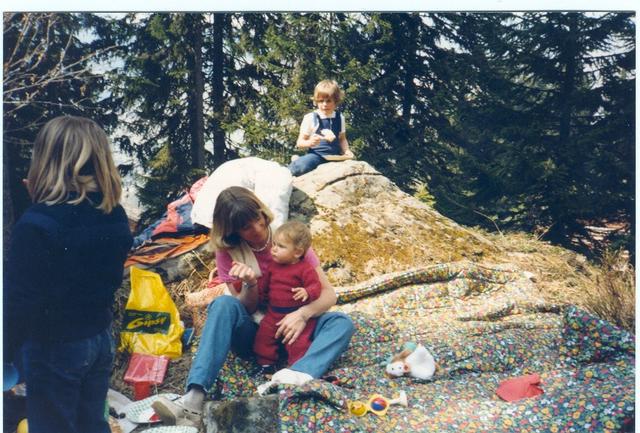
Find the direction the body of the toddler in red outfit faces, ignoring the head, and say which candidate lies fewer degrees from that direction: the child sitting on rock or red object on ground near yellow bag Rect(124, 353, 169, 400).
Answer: the red object on ground near yellow bag

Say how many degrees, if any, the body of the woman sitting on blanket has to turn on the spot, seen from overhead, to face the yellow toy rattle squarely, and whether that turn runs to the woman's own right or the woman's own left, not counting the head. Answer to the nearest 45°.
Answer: approximately 45° to the woman's own left

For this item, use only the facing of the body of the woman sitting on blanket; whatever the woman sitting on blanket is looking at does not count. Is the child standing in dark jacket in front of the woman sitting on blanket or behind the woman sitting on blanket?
in front

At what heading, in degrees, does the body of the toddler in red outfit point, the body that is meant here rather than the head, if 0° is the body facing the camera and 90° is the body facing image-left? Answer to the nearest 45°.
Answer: approximately 45°

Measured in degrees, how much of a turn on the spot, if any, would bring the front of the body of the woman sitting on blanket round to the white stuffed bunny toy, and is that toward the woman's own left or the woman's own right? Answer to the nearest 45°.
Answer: approximately 90° to the woman's own left

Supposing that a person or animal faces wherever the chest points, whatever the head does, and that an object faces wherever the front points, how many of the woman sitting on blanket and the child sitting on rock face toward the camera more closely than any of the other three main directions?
2

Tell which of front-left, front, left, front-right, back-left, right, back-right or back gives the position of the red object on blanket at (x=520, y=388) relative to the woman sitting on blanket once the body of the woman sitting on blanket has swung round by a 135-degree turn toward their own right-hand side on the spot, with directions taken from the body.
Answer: back-right

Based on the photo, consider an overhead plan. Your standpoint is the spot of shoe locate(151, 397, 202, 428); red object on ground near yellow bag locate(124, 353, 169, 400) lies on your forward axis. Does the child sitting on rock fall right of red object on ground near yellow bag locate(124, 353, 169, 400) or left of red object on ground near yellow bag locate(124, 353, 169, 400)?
right

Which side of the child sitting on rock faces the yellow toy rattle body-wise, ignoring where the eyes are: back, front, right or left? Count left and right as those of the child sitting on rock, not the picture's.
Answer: front

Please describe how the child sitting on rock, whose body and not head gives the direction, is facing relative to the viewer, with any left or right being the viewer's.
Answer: facing the viewer
